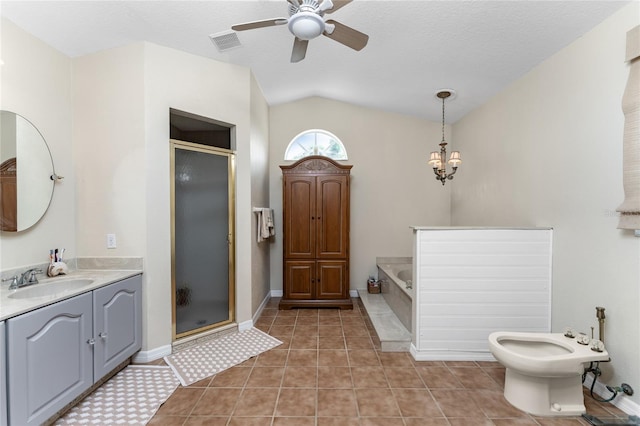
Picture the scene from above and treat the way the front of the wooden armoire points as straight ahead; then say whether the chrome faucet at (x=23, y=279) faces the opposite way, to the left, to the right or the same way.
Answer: to the left

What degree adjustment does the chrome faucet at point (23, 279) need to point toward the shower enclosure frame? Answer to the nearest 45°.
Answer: approximately 45° to its left

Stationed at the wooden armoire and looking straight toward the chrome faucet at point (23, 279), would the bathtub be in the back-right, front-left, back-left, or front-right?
back-left

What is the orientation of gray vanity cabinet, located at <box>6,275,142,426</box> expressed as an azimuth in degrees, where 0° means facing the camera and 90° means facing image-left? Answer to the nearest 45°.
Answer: approximately 315°

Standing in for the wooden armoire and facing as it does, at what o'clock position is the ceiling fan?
The ceiling fan is roughly at 12 o'clock from the wooden armoire.

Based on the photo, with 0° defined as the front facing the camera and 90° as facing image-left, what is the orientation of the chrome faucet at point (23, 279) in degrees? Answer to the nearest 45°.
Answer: approximately 315°

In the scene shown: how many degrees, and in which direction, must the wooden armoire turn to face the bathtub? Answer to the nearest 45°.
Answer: approximately 90° to its left

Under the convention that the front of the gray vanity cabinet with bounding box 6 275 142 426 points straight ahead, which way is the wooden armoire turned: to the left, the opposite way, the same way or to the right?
to the right
